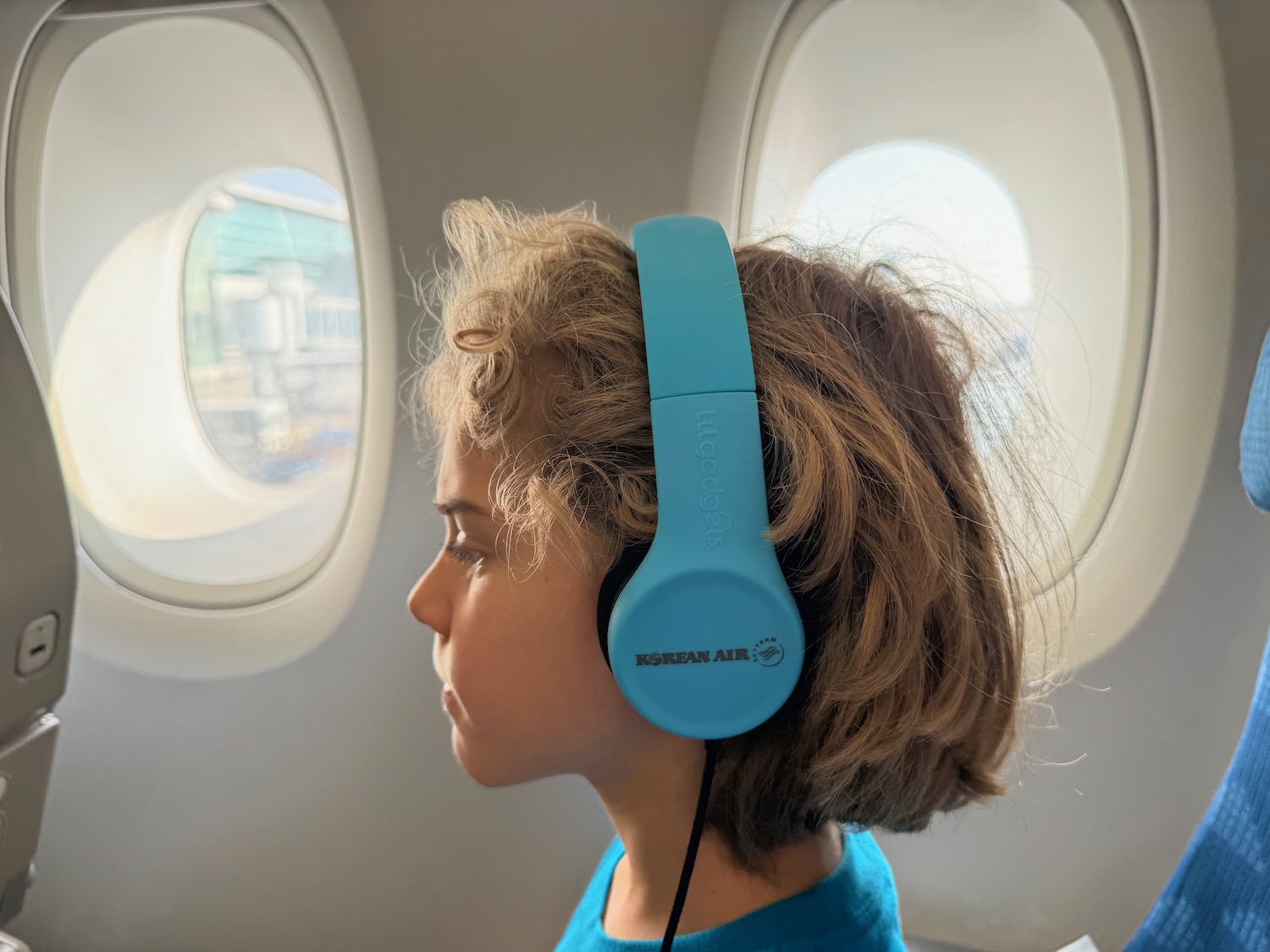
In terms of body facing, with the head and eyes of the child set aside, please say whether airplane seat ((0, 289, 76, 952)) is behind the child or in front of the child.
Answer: in front

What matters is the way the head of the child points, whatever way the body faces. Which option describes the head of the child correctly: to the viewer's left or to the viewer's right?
to the viewer's left

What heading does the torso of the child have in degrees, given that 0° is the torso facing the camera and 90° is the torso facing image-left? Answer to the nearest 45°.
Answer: approximately 90°
